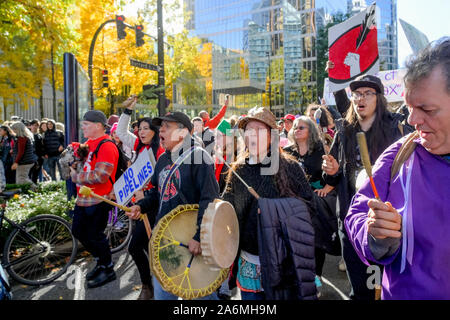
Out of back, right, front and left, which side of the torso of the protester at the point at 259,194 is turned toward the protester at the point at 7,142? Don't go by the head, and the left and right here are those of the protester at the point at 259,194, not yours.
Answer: right

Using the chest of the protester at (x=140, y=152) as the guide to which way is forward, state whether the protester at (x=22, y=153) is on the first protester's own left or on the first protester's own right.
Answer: on the first protester's own right

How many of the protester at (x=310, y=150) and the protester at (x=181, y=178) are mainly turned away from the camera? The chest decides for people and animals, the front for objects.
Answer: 0

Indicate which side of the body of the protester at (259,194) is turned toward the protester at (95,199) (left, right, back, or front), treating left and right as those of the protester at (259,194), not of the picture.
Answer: right

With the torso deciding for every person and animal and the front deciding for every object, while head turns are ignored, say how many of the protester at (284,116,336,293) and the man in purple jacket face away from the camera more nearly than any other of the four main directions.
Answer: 0

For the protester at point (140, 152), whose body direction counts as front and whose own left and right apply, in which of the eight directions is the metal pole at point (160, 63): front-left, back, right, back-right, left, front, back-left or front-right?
back-right

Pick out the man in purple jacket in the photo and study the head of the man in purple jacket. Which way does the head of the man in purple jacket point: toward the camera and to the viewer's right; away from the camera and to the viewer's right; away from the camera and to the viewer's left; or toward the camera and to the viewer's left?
toward the camera and to the viewer's left

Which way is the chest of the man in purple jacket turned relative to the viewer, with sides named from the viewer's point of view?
facing the viewer and to the left of the viewer

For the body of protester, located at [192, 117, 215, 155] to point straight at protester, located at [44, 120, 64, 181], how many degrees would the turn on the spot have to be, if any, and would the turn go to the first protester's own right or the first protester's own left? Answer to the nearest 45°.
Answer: approximately 90° to the first protester's own right
